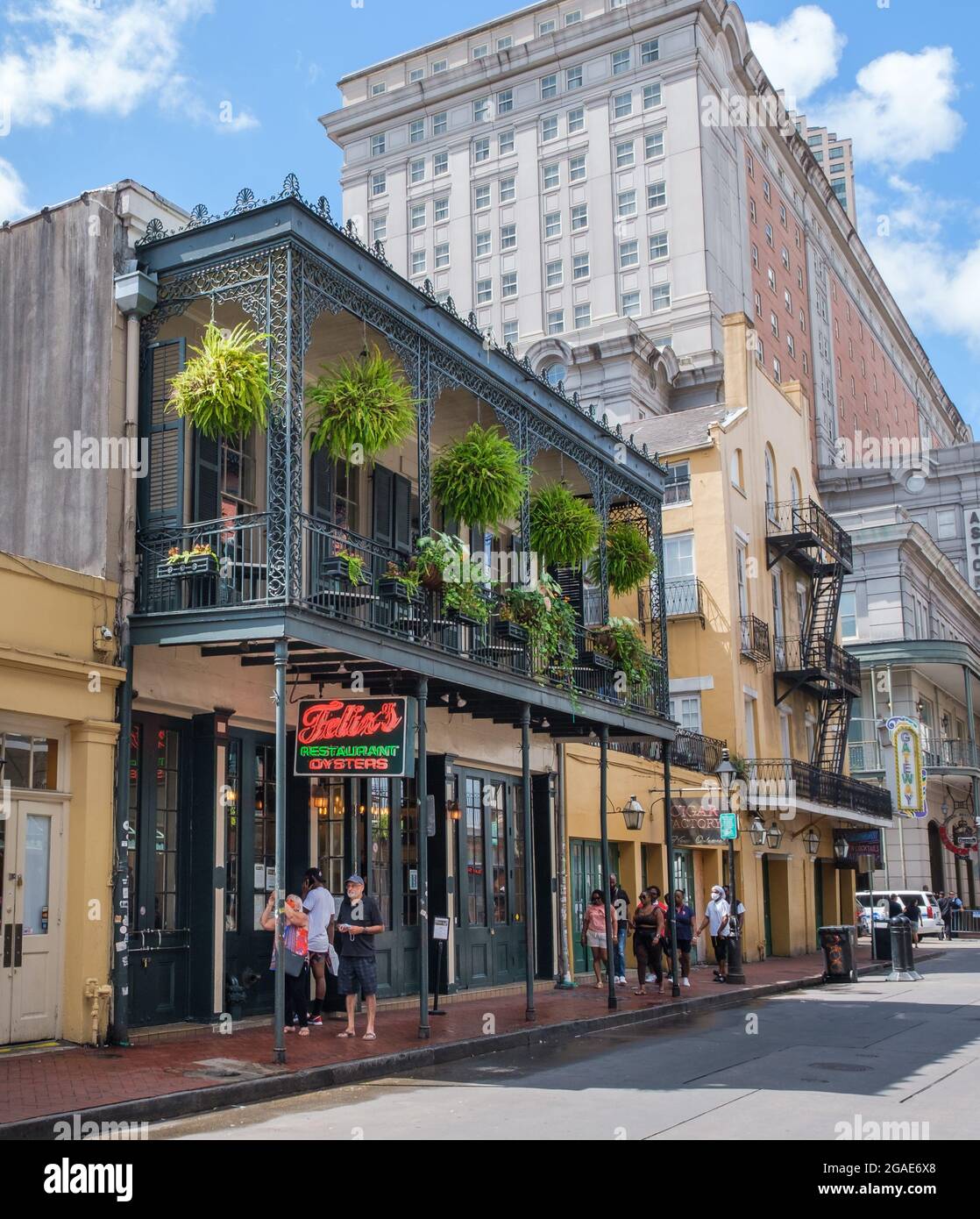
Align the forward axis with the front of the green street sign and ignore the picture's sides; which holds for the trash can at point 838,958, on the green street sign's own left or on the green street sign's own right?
on the green street sign's own left

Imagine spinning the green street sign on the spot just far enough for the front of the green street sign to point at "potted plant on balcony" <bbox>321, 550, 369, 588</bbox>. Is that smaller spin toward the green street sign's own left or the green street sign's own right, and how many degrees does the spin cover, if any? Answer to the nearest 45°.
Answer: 0° — it already faces it

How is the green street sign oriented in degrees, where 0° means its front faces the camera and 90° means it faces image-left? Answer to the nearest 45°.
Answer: approximately 0°

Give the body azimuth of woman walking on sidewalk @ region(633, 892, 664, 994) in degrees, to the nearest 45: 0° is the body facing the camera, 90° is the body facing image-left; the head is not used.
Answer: approximately 45°

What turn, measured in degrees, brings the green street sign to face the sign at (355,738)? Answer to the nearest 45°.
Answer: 0° — it already faces it
